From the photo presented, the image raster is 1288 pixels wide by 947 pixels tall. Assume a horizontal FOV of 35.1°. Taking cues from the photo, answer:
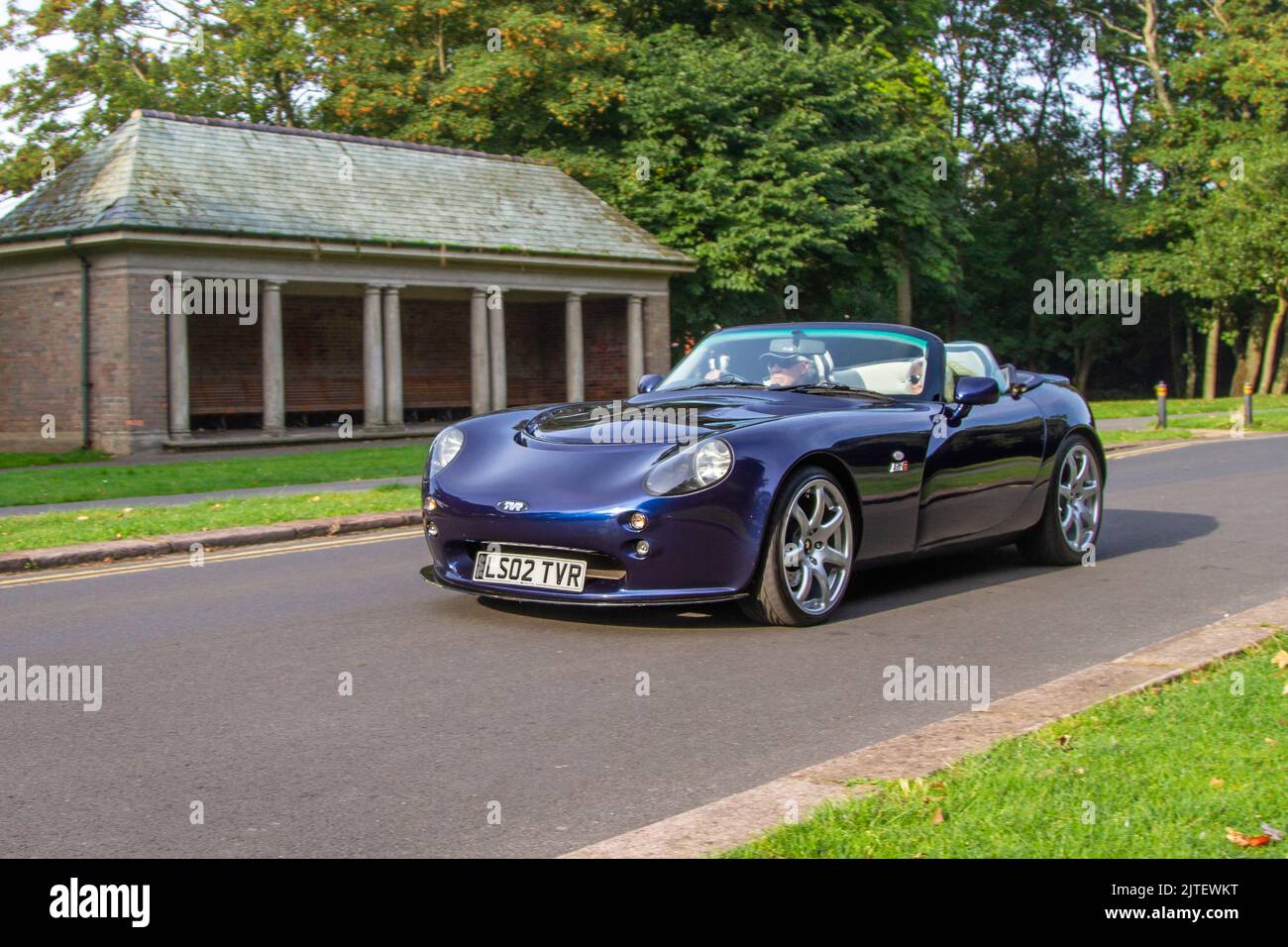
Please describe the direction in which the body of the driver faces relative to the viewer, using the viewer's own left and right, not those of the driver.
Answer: facing the viewer and to the left of the viewer

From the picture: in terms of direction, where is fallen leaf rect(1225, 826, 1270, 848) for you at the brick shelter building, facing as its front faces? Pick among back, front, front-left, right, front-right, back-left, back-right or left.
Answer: front-right

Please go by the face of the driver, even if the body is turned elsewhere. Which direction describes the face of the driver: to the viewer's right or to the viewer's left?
to the viewer's left

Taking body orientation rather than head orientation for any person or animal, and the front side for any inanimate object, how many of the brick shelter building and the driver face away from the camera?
0

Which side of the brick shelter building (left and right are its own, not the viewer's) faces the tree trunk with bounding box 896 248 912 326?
left

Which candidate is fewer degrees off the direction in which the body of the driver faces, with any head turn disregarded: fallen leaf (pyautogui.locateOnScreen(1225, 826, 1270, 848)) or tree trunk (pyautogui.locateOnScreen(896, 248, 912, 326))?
the fallen leaf

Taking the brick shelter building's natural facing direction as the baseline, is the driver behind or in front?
in front

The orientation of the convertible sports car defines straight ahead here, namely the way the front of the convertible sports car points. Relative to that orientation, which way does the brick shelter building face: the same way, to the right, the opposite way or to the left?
to the left

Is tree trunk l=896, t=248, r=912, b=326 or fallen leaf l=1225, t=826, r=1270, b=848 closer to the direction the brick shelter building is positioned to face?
the fallen leaf

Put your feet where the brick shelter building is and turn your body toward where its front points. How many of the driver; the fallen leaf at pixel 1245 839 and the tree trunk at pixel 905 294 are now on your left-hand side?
1

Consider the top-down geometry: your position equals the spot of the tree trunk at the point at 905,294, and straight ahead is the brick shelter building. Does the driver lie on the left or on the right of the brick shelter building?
left

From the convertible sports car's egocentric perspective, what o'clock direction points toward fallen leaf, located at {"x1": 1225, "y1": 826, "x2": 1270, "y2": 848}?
The fallen leaf is roughly at 10 o'clock from the convertible sports car.

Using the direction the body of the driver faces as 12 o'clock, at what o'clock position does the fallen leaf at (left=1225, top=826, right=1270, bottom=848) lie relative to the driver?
The fallen leaf is roughly at 10 o'clock from the driver.

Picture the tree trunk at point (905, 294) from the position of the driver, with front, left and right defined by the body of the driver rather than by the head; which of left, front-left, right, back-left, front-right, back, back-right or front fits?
back-right

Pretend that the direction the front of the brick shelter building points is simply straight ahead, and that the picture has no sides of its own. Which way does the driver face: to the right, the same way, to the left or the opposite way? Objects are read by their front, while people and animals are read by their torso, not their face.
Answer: to the right
